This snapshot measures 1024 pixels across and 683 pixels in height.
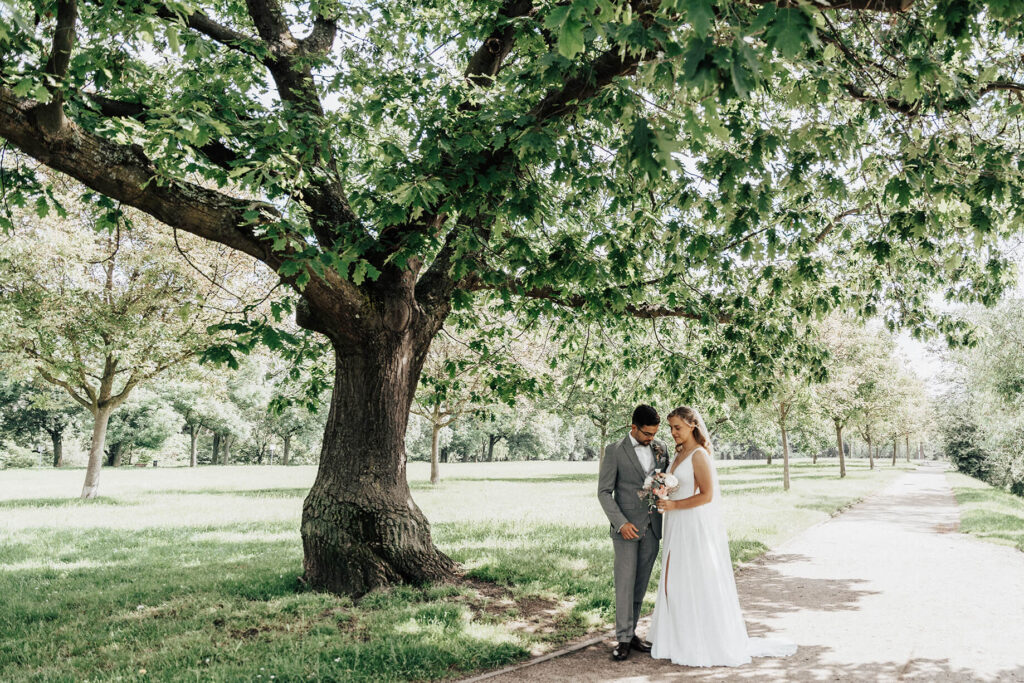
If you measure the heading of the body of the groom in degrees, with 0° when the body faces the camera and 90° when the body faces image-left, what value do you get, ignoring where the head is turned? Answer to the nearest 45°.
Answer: approximately 315°

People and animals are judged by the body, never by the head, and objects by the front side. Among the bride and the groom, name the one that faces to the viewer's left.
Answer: the bride

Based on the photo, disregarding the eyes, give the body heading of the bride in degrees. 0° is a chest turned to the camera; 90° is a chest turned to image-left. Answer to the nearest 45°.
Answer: approximately 90°
